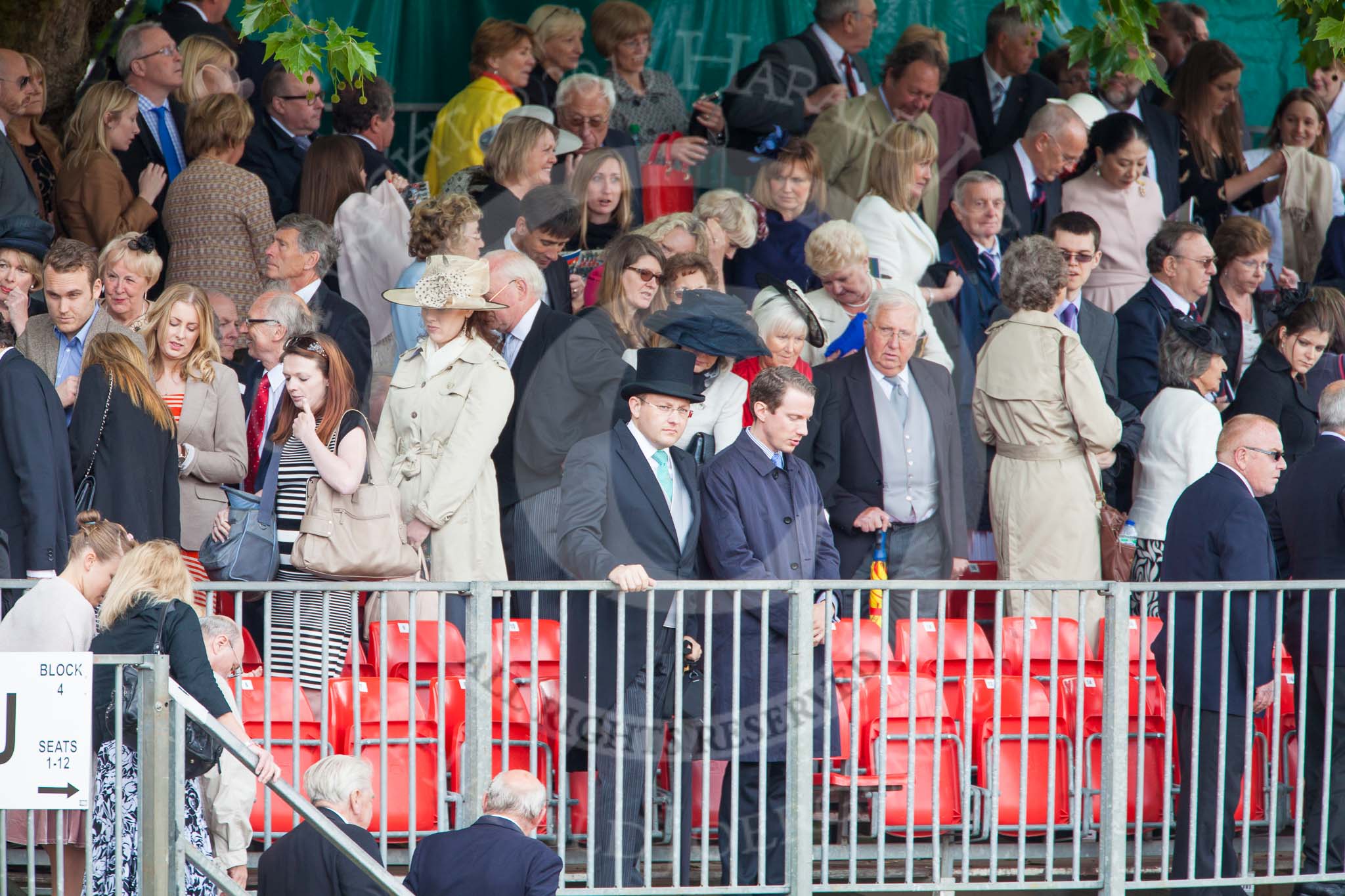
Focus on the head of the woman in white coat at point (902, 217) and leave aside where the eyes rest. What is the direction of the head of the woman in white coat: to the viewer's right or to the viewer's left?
to the viewer's right

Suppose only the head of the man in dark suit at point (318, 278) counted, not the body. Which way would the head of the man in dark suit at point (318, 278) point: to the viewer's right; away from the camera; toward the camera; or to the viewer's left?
to the viewer's left

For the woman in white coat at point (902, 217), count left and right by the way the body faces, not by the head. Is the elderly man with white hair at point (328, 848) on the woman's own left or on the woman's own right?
on the woman's own right

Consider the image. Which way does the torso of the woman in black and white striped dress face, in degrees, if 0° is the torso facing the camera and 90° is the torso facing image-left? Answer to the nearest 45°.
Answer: approximately 45°
